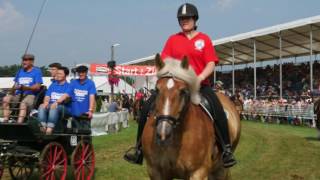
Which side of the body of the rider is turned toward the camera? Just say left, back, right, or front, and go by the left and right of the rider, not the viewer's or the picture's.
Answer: front

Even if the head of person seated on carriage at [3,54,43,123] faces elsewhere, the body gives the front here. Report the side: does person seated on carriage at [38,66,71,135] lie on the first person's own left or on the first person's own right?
on the first person's own left

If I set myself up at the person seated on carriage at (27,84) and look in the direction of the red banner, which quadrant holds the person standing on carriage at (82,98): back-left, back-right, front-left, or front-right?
front-right

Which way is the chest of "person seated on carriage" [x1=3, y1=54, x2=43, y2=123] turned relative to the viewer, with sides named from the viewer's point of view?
facing the viewer and to the left of the viewer

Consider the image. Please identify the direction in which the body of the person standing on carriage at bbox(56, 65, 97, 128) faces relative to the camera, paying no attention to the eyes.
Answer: toward the camera

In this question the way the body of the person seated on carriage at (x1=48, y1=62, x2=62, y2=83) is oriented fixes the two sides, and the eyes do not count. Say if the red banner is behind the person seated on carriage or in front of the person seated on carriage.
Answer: behind
